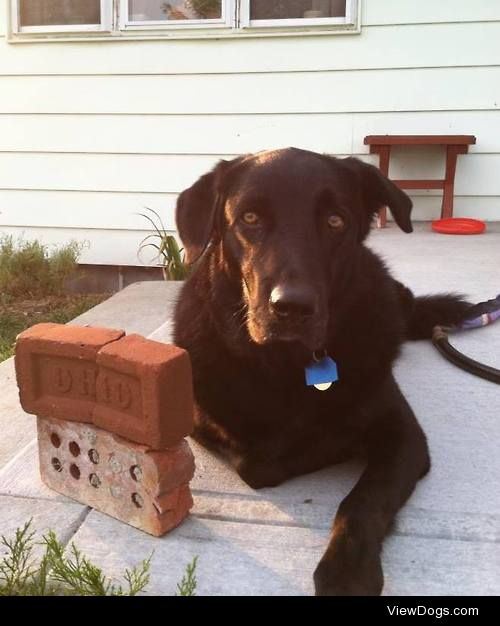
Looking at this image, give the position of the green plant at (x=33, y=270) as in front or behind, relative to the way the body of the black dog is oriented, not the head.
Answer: behind

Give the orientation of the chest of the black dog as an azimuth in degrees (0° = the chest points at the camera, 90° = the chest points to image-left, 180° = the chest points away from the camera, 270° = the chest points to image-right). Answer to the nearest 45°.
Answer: approximately 0°

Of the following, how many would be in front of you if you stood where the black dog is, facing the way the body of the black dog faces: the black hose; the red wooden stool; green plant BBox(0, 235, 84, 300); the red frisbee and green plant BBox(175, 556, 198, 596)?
1

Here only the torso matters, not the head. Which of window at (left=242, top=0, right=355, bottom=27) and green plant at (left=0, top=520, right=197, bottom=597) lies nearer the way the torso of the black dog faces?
the green plant

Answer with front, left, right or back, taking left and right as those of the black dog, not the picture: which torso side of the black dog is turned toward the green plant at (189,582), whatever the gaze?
front

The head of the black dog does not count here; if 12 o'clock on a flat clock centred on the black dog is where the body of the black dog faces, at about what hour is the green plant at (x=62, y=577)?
The green plant is roughly at 1 o'clock from the black dog.

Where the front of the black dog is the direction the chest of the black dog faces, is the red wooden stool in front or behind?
behind

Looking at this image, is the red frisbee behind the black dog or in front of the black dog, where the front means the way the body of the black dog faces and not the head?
behind

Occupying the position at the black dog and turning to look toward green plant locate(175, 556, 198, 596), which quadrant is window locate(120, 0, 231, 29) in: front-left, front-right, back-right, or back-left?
back-right
